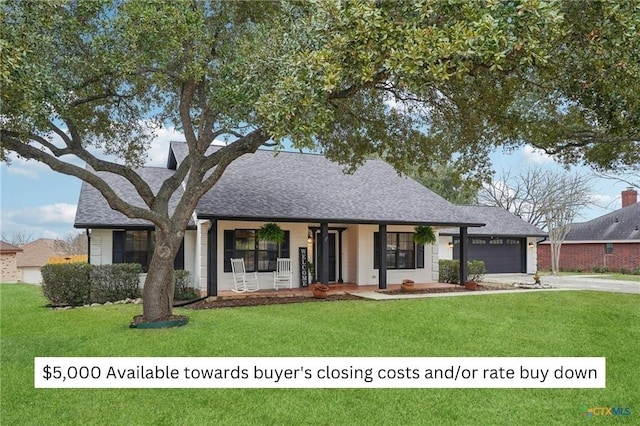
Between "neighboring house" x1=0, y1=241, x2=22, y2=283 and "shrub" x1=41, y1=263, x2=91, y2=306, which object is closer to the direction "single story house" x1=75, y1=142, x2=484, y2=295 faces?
the shrub

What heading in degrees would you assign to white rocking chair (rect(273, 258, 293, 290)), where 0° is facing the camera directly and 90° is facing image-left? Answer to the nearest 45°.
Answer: approximately 0°

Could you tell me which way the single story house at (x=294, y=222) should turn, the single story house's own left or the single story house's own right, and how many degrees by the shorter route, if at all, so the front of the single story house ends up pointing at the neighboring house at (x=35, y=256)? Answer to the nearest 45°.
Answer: approximately 135° to the single story house's own right

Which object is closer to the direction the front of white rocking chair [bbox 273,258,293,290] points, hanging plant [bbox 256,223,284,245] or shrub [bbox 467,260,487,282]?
the hanging plant
